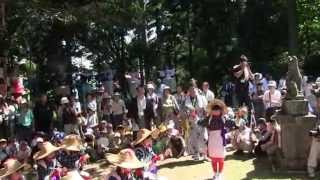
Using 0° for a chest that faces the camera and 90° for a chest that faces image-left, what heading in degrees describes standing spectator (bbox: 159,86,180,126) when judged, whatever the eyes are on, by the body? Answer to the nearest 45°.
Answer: approximately 0°

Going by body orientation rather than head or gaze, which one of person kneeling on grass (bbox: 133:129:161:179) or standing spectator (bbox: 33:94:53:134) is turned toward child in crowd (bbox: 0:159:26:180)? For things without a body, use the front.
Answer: the standing spectator

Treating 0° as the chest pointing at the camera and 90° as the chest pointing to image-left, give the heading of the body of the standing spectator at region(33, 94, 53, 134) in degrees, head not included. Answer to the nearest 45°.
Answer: approximately 0°

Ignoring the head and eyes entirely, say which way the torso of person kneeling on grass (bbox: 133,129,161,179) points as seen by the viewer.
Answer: to the viewer's right

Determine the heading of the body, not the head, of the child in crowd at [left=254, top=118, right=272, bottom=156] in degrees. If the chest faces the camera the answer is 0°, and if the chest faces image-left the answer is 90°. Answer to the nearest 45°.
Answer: approximately 45°

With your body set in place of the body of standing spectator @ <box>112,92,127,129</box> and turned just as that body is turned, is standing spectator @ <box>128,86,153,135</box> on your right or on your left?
on your left
